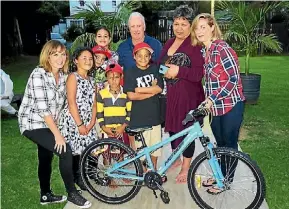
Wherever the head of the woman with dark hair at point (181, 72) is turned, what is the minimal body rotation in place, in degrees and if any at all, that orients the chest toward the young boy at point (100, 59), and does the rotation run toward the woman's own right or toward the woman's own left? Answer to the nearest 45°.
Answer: approximately 90° to the woman's own right

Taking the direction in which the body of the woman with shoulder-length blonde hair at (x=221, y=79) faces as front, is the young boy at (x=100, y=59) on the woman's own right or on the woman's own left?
on the woman's own right

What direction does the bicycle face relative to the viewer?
to the viewer's right

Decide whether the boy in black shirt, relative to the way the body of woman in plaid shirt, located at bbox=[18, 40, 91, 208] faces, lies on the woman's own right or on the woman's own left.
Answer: on the woman's own left

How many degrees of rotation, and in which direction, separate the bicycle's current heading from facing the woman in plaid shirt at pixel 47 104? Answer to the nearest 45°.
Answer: approximately 180°

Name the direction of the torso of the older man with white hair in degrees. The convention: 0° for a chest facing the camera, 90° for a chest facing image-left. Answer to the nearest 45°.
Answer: approximately 0°

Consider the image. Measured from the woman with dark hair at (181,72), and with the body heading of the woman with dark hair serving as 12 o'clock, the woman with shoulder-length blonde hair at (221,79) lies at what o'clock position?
The woman with shoulder-length blonde hair is roughly at 9 o'clock from the woman with dark hair.
